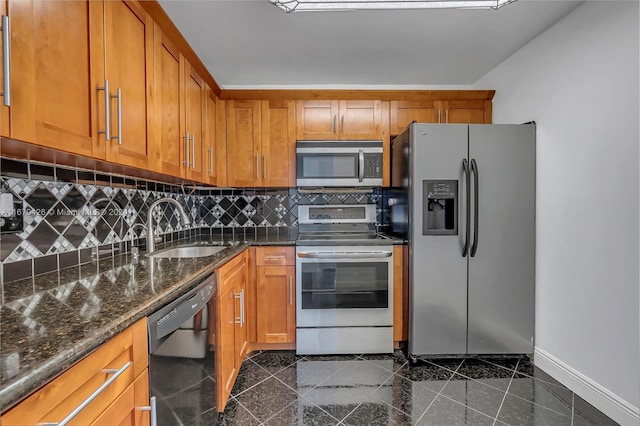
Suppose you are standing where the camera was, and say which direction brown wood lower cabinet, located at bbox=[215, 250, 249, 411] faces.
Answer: facing to the right of the viewer

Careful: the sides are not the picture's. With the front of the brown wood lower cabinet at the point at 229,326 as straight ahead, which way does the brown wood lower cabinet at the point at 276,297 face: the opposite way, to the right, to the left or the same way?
to the right

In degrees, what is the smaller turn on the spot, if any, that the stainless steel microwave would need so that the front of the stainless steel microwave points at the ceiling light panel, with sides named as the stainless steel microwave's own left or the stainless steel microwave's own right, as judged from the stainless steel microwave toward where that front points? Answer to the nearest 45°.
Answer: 0° — it already faces it

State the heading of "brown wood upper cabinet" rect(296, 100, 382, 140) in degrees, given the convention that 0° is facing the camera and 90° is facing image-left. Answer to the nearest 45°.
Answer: approximately 0°

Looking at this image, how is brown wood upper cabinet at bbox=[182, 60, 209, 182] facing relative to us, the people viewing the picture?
facing to the right of the viewer

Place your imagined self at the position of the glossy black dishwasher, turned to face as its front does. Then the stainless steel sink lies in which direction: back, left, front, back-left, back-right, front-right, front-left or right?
back-left

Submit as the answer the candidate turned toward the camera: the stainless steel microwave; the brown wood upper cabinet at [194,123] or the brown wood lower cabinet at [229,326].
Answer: the stainless steel microwave
